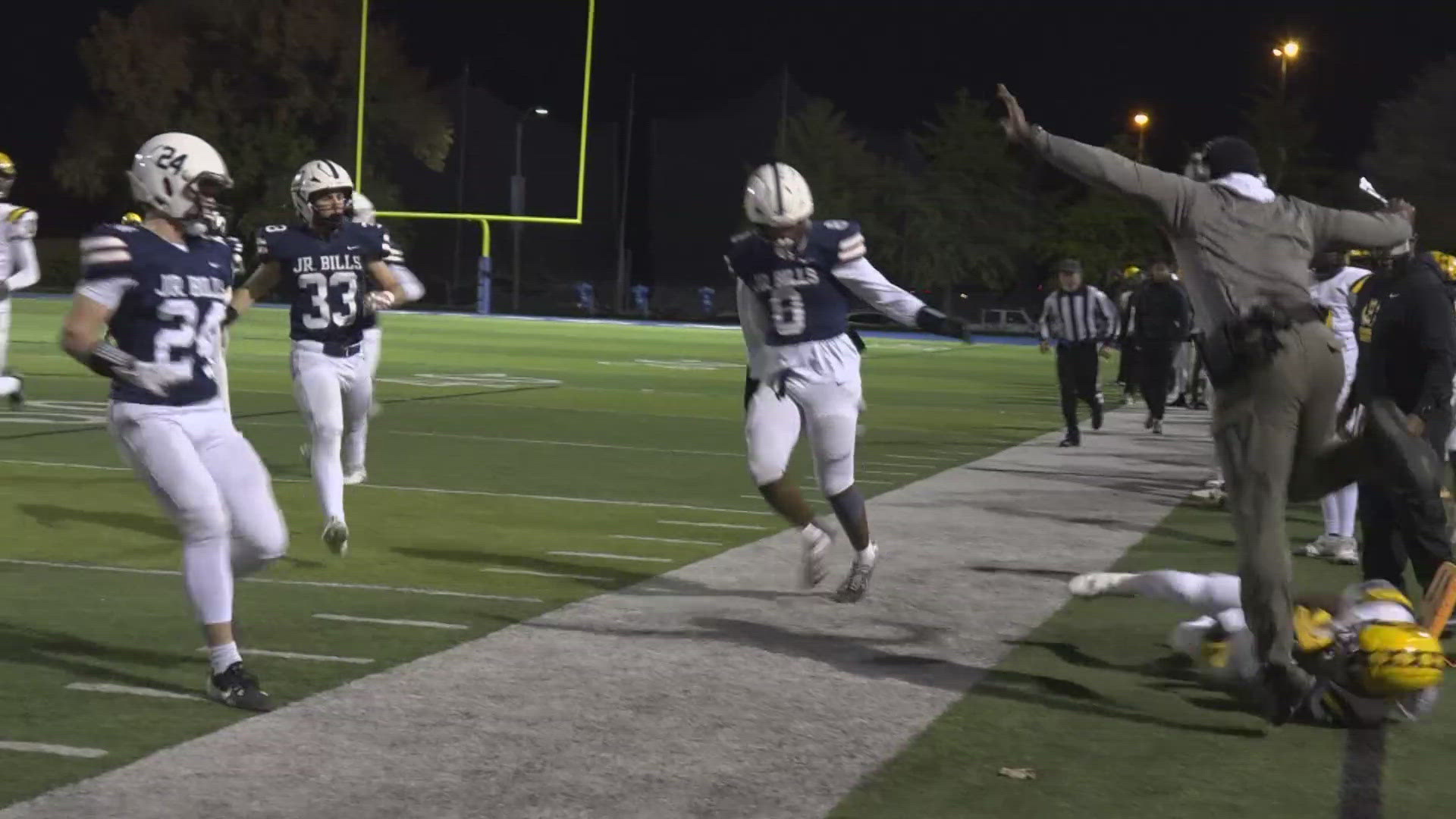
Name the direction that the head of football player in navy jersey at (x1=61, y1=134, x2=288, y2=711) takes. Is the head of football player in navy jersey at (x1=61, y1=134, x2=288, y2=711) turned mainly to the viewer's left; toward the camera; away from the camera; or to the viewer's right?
to the viewer's right

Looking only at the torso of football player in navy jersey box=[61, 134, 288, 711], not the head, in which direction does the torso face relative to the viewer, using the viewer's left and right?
facing the viewer and to the right of the viewer

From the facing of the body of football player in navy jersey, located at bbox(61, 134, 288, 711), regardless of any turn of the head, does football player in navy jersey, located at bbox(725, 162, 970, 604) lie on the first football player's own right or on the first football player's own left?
on the first football player's own left

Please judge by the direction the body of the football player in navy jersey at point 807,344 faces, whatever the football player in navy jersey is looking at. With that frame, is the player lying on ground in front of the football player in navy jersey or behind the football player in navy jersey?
in front

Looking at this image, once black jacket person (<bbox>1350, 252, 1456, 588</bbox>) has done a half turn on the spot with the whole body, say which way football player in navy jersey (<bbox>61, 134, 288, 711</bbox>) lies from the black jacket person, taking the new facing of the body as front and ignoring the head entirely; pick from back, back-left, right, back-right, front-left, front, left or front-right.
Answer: back

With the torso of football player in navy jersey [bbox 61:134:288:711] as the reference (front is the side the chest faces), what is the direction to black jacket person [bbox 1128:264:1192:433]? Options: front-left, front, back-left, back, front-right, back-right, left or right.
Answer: left

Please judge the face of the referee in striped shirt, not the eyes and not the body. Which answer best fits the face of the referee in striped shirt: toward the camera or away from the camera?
toward the camera

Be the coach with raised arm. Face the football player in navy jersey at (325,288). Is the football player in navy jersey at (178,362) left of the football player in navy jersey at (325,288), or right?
left

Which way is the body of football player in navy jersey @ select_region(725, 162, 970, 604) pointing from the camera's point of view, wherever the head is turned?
toward the camera

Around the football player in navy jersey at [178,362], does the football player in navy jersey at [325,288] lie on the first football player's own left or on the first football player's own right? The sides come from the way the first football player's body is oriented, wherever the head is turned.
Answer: on the first football player's own left

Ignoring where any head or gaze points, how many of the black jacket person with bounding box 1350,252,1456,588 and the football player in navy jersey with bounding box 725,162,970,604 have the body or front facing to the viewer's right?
0

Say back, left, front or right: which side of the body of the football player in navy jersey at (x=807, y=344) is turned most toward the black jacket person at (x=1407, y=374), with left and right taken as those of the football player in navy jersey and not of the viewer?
left

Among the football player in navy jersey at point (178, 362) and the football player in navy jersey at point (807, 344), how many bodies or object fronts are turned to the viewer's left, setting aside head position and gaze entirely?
0

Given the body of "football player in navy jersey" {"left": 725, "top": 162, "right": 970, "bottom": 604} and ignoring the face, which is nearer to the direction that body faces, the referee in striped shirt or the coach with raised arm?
the coach with raised arm

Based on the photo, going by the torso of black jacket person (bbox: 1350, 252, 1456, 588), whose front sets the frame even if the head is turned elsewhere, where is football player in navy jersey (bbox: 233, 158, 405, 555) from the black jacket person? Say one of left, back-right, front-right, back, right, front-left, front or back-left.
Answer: front-right

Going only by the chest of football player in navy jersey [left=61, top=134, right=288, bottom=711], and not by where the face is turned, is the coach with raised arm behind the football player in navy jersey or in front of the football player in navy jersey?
in front
